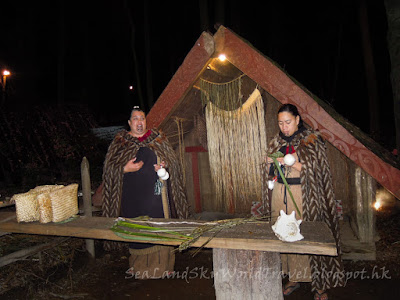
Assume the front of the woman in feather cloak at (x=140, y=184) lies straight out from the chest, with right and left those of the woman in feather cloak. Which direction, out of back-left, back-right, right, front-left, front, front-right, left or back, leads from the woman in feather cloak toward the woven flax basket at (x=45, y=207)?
front-right

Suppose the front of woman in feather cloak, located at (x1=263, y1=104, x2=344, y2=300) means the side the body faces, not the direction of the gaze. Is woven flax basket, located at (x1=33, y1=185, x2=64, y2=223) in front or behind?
in front

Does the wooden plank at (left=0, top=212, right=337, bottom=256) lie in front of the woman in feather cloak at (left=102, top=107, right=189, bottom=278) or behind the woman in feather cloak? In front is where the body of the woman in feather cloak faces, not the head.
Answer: in front

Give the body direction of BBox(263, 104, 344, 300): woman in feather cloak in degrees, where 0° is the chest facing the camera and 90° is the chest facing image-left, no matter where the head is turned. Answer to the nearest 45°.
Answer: approximately 45°

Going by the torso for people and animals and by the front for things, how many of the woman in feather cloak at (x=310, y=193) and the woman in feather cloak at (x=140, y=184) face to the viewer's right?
0

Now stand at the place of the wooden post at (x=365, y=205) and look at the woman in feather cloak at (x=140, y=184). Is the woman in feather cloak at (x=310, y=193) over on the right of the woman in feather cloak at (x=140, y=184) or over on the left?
left

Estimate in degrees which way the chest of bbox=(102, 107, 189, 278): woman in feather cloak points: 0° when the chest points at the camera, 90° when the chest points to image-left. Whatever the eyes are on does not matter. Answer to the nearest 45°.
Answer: approximately 0°

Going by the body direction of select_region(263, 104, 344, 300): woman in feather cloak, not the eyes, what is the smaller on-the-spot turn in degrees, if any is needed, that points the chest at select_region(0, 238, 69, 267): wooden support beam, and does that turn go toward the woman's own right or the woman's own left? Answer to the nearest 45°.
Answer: approximately 45° to the woman's own right

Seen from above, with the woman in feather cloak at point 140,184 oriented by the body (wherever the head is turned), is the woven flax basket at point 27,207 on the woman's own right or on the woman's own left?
on the woman's own right

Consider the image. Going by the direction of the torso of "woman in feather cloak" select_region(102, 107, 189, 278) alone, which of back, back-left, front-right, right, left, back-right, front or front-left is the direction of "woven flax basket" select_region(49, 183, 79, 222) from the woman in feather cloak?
front-right
